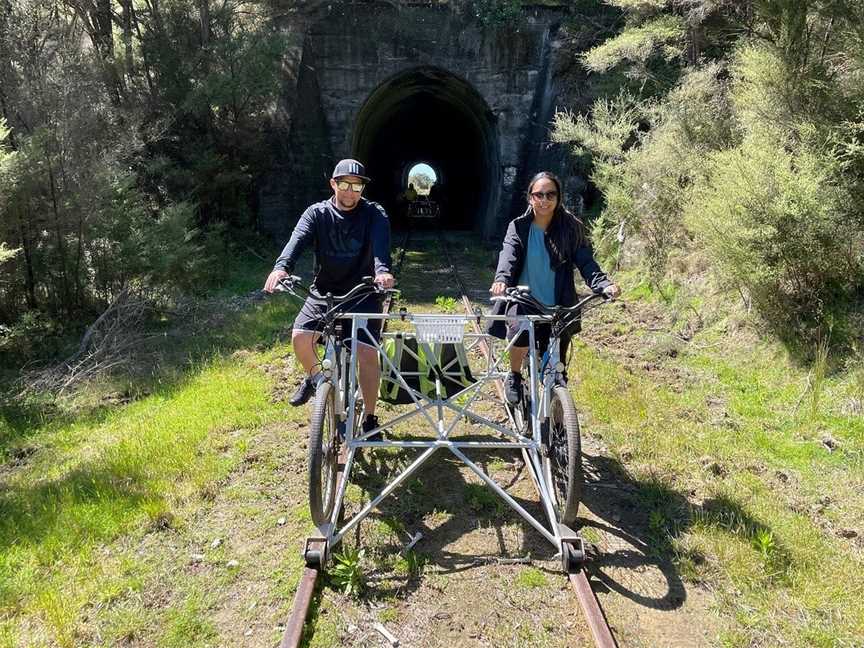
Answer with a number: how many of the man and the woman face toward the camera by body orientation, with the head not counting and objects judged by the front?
2

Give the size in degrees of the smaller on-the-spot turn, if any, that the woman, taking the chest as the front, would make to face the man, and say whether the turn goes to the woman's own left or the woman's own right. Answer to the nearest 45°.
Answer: approximately 90° to the woman's own right

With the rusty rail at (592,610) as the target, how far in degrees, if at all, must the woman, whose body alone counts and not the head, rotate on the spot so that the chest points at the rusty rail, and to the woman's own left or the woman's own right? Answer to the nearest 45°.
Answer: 0° — they already face it

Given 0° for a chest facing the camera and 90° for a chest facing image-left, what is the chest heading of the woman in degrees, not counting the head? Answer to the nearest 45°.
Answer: approximately 0°

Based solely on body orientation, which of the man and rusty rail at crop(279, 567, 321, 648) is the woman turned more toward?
the rusty rail

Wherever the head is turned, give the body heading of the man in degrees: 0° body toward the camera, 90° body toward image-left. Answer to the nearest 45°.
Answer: approximately 0°
